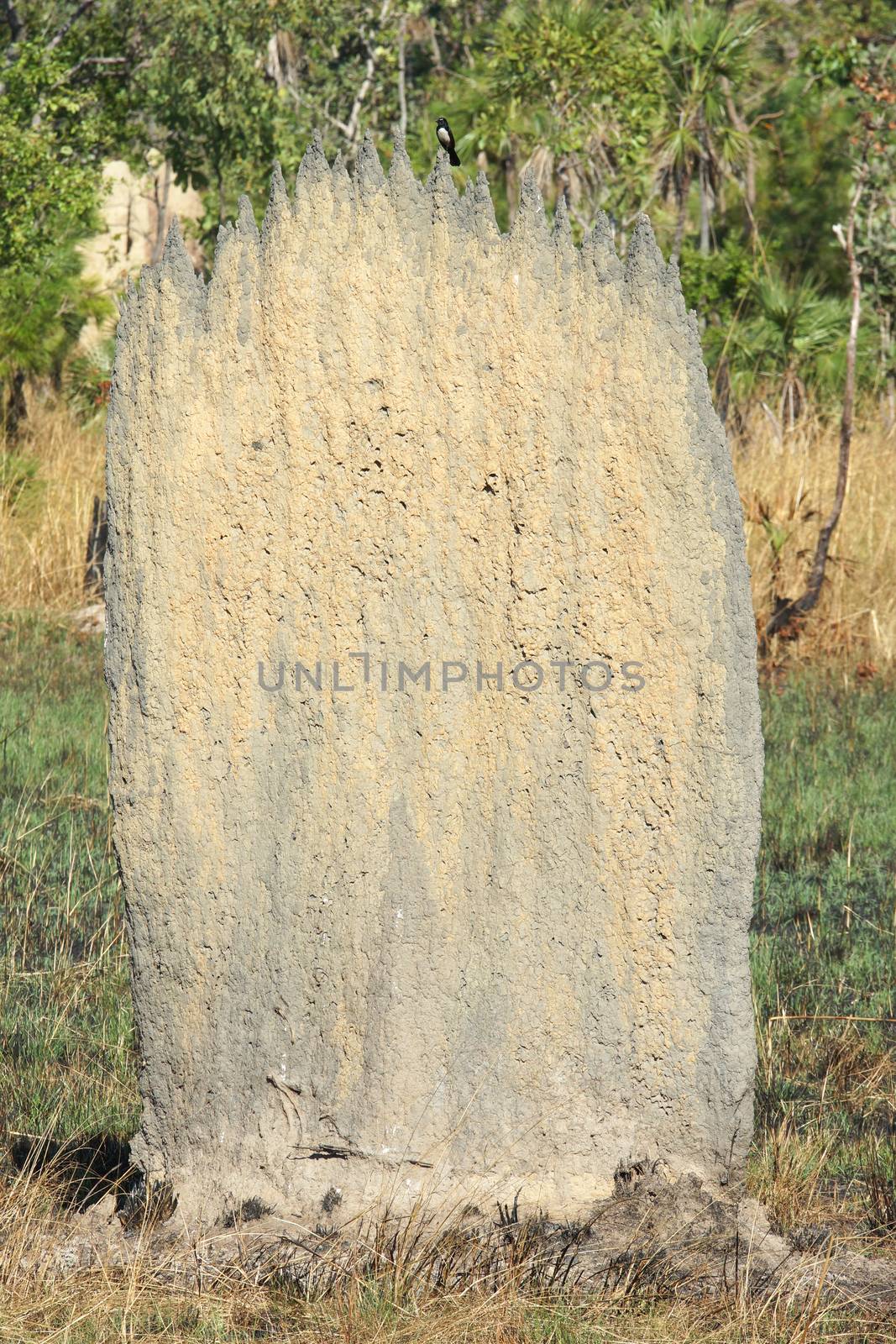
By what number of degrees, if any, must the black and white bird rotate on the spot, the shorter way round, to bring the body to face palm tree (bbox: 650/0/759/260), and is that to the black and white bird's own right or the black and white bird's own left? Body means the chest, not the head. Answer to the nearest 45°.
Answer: approximately 135° to the black and white bird's own right

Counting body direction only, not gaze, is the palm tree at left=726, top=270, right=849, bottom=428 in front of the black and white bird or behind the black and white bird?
behind

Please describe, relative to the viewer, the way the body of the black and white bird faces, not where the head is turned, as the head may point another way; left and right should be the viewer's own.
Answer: facing the viewer and to the left of the viewer
